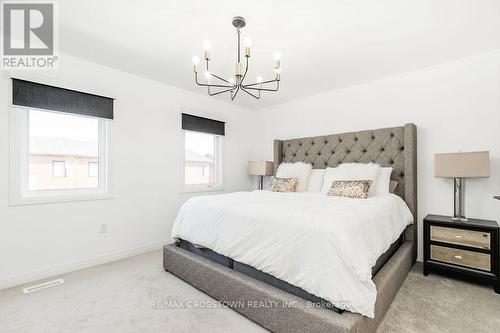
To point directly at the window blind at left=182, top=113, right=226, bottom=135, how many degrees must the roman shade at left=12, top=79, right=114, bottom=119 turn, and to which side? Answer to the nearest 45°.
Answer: approximately 45° to its left

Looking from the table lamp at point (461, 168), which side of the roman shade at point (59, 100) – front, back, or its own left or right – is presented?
front

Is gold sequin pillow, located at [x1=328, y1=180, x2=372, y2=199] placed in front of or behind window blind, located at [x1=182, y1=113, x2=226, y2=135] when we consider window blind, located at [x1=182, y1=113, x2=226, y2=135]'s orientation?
in front

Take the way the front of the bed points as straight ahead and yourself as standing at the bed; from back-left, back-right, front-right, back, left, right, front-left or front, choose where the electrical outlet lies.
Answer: front-right

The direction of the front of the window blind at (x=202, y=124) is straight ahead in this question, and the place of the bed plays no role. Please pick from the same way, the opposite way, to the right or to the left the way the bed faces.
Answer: to the right

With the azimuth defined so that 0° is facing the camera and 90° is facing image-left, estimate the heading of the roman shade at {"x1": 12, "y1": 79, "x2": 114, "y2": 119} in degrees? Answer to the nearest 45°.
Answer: approximately 315°

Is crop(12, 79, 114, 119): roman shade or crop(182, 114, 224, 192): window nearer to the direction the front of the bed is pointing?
the roman shade

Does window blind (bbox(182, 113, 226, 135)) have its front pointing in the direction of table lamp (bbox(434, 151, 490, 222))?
yes

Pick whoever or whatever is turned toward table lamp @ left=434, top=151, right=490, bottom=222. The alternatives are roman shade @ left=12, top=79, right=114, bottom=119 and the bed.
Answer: the roman shade

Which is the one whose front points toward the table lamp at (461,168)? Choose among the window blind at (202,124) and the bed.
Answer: the window blind

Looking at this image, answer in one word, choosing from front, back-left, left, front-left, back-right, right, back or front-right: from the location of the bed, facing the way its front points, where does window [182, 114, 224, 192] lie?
right

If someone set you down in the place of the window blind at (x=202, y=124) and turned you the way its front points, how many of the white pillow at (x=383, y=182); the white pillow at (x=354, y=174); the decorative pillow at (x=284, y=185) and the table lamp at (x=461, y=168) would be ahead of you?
4

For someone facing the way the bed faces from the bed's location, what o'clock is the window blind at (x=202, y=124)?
The window blind is roughly at 3 o'clock from the bed.

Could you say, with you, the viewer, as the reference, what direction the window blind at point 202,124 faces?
facing the viewer and to the right of the viewer

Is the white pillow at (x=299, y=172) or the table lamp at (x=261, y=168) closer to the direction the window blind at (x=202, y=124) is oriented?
the white pillow

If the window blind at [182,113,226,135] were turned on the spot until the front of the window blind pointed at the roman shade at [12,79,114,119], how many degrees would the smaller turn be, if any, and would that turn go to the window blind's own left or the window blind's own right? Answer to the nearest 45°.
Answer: approximately 90° to the window blind's own right
